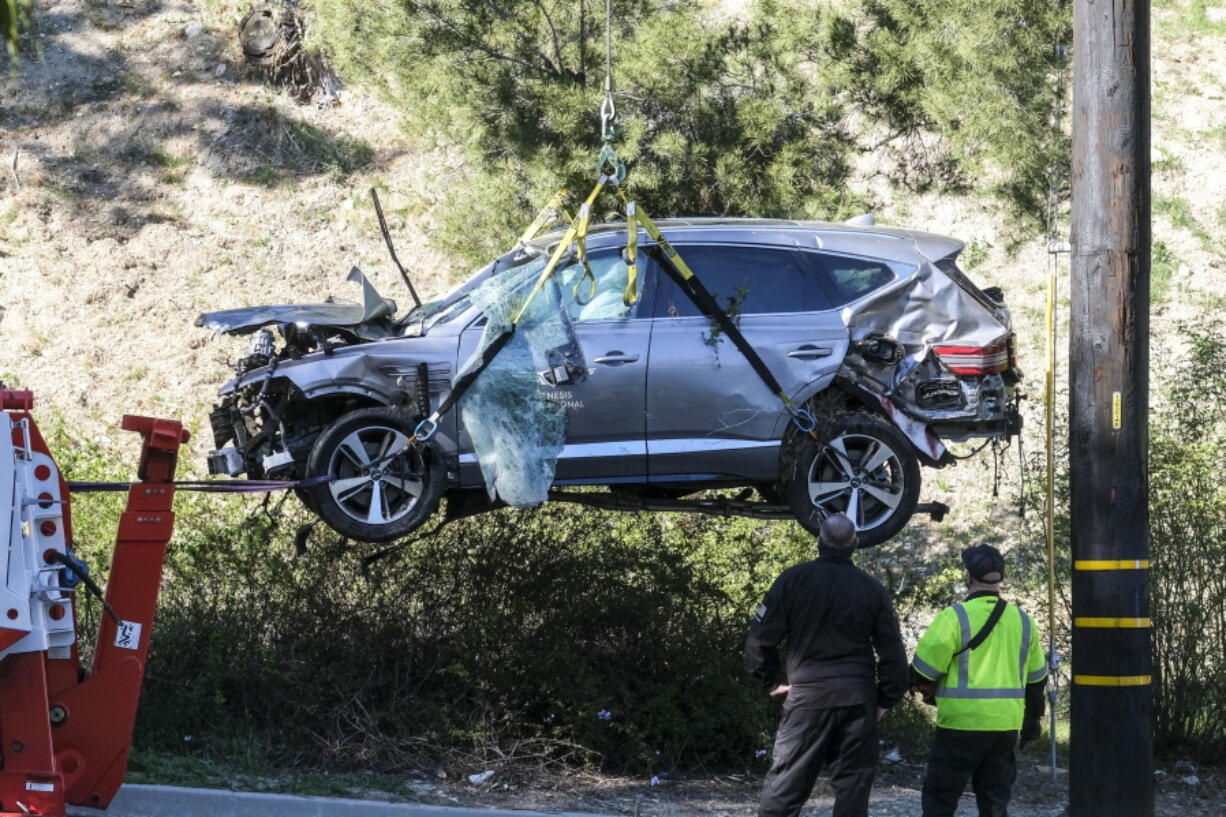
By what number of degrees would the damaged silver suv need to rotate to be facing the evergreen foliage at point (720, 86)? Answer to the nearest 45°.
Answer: approximately 90° to its right

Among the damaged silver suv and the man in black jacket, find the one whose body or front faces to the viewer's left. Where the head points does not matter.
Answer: the damaged silver suv

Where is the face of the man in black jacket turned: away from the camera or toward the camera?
away from the camera

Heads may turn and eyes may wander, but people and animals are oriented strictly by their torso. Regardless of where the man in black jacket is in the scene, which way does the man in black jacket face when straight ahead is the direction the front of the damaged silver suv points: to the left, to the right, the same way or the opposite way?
to the right

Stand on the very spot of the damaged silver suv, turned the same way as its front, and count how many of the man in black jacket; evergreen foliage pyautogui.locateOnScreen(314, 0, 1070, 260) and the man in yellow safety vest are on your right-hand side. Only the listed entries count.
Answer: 1

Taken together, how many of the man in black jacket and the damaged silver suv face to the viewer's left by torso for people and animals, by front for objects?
1

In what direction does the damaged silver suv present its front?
to the viewer's left

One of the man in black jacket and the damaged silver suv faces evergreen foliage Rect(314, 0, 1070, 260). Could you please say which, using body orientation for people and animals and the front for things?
the man in black jacket

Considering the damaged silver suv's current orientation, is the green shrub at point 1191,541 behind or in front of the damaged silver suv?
behind

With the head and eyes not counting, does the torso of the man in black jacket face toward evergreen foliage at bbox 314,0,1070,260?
yes

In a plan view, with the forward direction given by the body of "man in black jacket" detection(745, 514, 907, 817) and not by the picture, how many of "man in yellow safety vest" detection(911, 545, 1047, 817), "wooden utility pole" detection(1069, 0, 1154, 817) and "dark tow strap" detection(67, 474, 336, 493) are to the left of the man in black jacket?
1

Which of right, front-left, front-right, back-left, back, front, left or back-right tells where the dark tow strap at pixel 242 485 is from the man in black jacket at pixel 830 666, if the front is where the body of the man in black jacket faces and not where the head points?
left

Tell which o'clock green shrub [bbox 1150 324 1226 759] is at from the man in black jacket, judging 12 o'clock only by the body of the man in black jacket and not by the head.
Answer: The green shrub is roughly at 1 o'clock from the man in black jacket.

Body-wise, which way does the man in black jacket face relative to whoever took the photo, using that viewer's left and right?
facing away from the viewer

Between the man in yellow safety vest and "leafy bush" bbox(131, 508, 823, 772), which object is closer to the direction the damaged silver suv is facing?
the leafy bush

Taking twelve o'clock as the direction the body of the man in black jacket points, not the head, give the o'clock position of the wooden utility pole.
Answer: The wooden utility pole is roughly at 2 o'clock from the man in black jacket.
